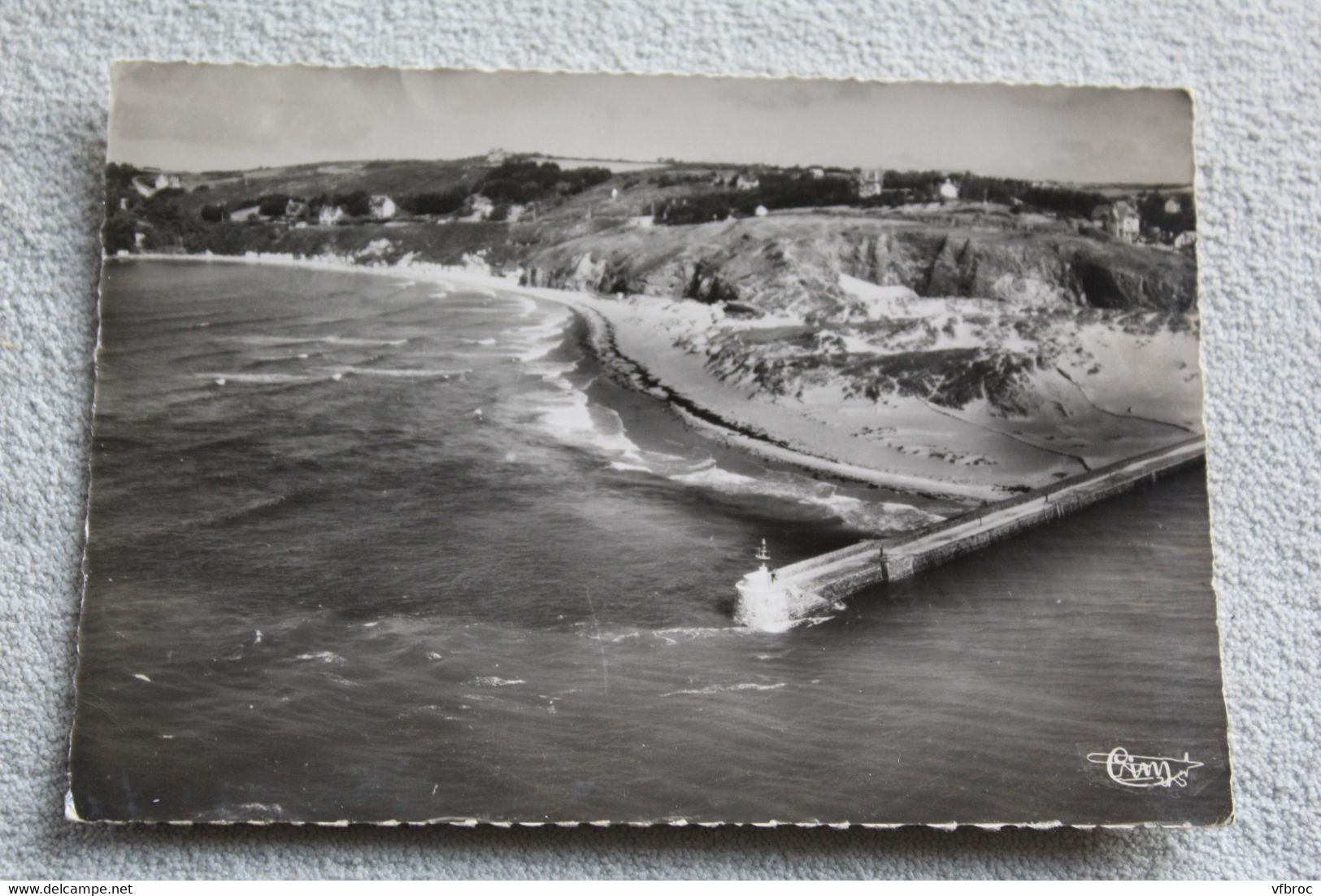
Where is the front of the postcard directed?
toward the camera
